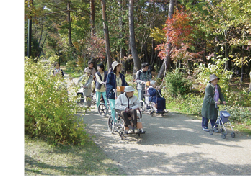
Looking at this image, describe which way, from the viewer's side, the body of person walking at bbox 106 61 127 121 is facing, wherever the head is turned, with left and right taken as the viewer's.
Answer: facing the viewer and to the right of the viewer

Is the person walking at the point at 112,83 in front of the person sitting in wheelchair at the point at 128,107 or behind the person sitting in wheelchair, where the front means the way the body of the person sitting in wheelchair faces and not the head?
behind

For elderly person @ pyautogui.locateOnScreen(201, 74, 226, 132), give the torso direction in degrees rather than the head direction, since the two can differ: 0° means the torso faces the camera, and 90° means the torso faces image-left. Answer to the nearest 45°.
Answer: approximately 315°

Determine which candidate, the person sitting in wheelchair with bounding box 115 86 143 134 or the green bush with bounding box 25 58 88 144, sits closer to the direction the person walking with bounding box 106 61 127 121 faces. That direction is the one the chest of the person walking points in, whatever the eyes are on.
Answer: the person sitting in wheelchair

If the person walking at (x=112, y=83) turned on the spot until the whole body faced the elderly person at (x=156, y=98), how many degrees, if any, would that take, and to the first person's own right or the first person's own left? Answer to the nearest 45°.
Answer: approximately 90° to the first person's own left

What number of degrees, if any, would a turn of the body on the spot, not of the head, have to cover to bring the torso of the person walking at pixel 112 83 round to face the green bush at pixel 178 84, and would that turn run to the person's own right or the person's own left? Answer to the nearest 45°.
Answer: approximately 90° to the person's own left

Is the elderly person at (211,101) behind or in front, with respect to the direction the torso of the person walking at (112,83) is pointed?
in front

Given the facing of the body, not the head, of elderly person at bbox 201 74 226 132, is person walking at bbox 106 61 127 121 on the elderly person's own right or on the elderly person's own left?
on the elderly person's own right

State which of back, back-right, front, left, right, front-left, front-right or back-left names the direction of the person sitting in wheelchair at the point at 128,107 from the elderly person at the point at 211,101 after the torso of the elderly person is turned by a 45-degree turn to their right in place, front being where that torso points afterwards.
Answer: front-right
